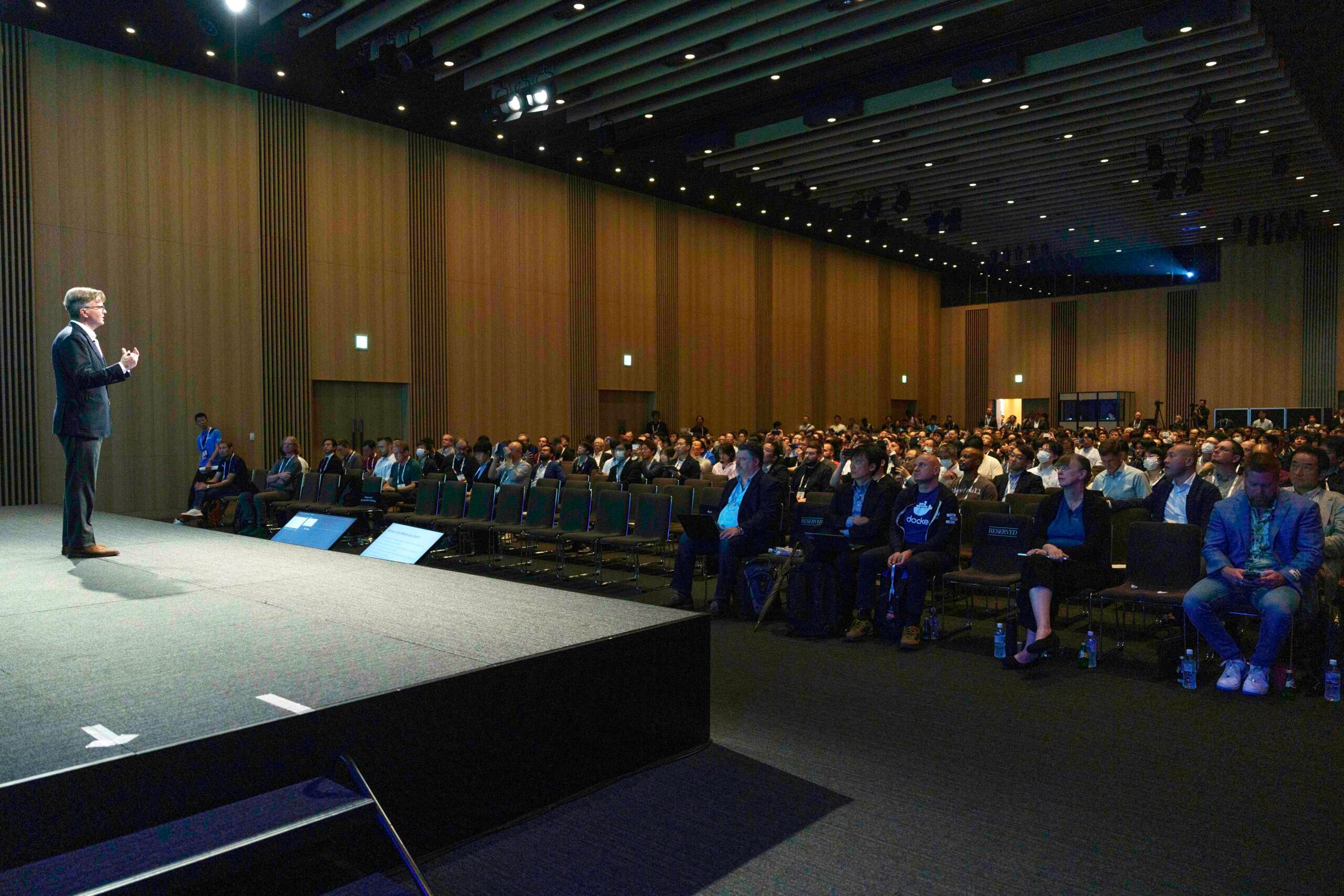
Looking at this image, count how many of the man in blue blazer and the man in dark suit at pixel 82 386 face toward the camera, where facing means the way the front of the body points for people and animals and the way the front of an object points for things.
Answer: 1

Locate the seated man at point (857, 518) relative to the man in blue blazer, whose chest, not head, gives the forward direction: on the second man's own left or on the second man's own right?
on the second man's own right

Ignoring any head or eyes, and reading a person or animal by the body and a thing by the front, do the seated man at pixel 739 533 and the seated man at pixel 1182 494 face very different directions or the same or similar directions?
same or similar directions

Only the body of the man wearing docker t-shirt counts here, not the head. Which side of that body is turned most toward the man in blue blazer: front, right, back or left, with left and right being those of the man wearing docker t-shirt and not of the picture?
left

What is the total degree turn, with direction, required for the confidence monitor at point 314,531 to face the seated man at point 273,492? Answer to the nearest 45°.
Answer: approximately 135° to its right

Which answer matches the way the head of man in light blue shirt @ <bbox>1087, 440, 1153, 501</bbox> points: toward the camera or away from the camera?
toward the camera

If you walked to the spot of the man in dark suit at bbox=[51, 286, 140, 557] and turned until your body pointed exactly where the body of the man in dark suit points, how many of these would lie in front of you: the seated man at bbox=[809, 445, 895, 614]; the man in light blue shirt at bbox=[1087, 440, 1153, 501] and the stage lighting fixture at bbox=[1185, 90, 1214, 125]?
3

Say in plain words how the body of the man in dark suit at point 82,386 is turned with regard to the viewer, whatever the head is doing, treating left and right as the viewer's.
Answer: facing to the right of the viewer

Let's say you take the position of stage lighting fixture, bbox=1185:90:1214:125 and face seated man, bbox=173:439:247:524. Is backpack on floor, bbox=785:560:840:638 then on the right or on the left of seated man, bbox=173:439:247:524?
left

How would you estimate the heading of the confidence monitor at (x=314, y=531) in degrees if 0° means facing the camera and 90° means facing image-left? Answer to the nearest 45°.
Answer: approximately 45°

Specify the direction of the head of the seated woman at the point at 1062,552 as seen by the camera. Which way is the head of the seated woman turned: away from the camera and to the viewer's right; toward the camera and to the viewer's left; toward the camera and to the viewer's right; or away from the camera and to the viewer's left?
toward the camera and to the viewer's left

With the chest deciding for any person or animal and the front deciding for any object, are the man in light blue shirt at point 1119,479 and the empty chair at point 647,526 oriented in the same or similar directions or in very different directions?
same or similar directions

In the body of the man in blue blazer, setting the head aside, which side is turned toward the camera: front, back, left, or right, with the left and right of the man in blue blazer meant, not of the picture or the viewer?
front

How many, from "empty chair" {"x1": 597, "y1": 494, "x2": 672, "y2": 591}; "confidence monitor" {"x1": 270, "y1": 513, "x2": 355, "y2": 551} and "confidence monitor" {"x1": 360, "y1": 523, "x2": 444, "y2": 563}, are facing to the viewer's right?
0

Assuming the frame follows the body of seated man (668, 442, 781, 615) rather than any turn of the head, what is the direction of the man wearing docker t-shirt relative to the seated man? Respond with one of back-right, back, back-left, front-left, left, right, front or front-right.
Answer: left

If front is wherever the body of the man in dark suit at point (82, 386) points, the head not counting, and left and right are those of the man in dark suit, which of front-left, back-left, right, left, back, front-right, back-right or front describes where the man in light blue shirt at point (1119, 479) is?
front

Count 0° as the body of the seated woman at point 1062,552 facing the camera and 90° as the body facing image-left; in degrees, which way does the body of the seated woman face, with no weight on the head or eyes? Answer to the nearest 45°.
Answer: approximately 45°
